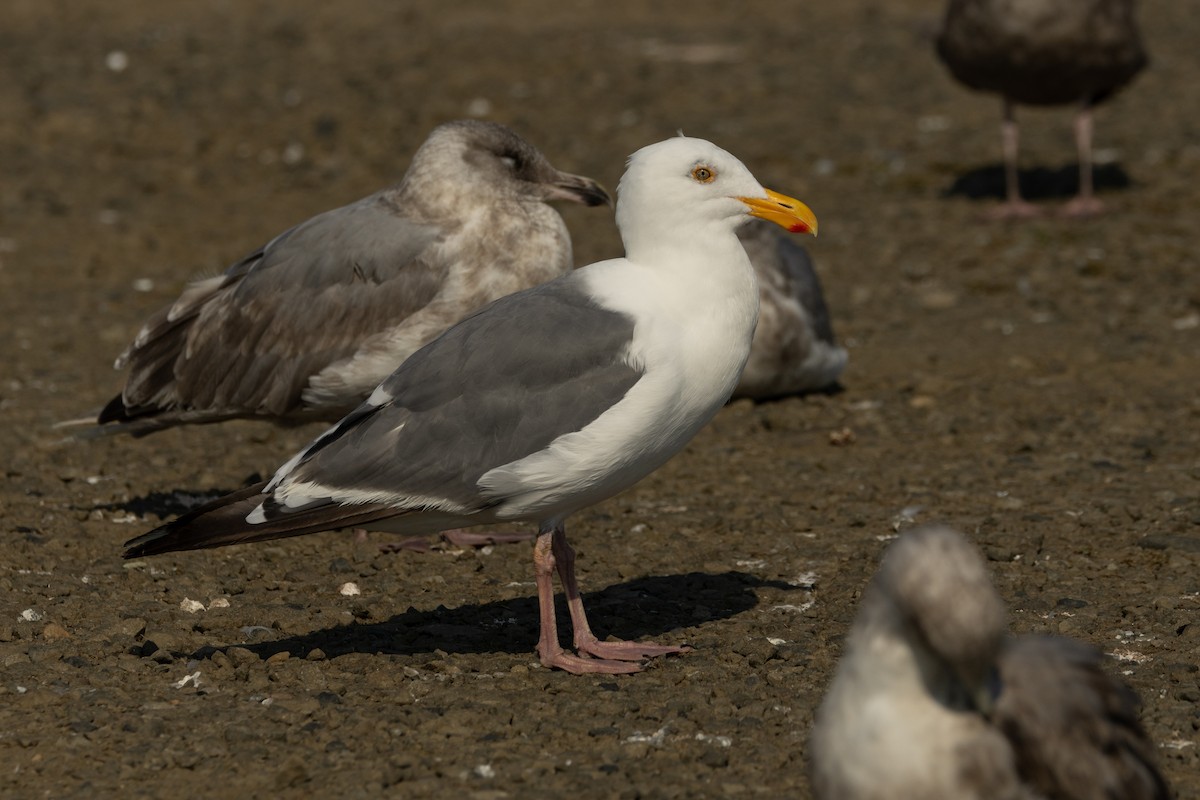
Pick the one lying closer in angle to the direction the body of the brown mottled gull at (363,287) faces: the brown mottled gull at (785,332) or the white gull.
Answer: the brown mottled gull

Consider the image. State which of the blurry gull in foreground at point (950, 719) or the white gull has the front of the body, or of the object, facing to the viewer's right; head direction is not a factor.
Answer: the white gull

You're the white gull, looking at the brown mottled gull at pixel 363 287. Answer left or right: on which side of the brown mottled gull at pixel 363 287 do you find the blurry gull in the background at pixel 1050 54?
right

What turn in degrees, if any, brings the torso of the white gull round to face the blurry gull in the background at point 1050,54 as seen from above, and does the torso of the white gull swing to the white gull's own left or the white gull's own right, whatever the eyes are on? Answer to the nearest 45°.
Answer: approximately 45° to the white gull's own left

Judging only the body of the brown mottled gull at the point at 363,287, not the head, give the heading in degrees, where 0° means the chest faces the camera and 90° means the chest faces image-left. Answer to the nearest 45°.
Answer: approximately 270°

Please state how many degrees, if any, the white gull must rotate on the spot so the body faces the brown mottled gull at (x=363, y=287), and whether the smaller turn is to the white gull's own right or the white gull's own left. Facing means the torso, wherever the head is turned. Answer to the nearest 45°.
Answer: approximately 90° to the white gull's own left

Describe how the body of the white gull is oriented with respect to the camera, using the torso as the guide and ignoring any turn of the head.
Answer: to the viewer's right

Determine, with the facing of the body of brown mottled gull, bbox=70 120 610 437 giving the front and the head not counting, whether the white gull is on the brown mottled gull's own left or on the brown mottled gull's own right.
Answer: on the brown mottled gull's own right

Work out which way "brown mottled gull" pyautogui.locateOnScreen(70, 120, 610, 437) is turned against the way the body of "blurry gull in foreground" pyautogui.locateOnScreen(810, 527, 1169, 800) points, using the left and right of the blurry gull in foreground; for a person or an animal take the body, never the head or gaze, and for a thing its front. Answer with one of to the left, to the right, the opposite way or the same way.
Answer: the opposite way

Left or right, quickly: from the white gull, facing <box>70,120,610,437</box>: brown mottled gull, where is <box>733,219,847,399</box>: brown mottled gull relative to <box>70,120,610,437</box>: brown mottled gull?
right
